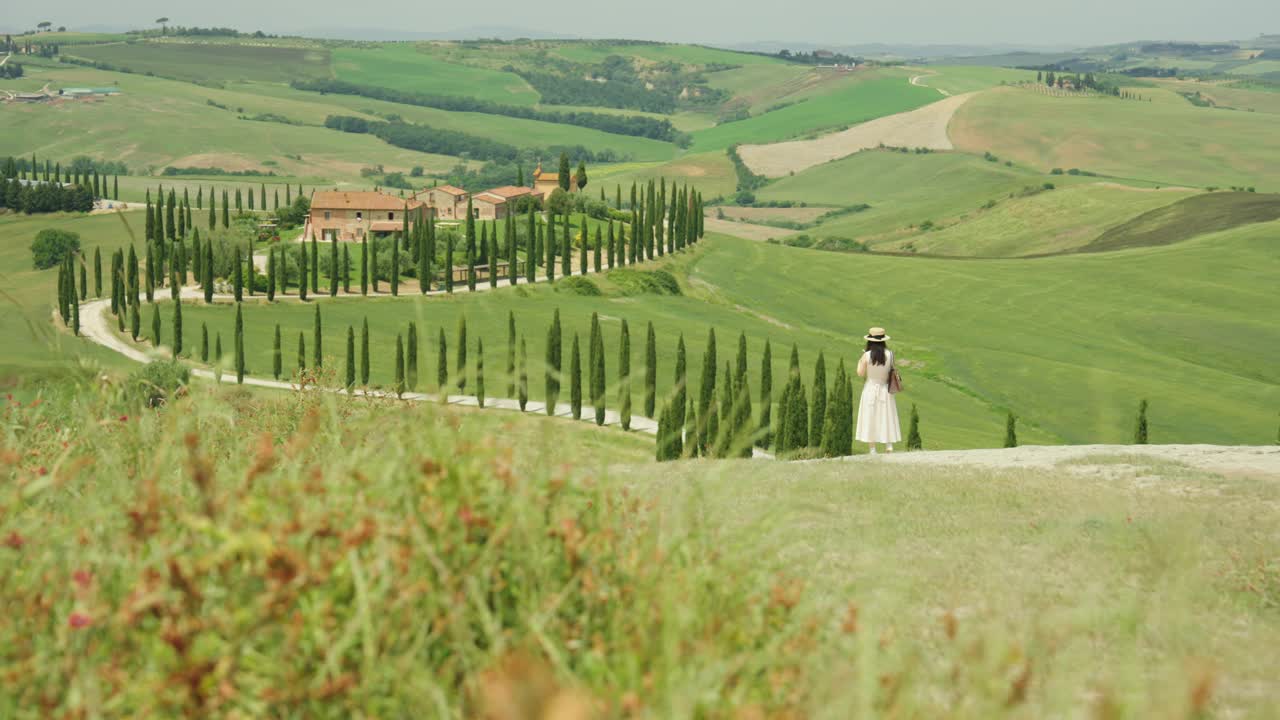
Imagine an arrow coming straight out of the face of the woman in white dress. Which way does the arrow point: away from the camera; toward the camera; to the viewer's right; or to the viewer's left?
away from the camera

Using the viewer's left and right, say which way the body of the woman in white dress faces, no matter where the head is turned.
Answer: facing away from the viewer
